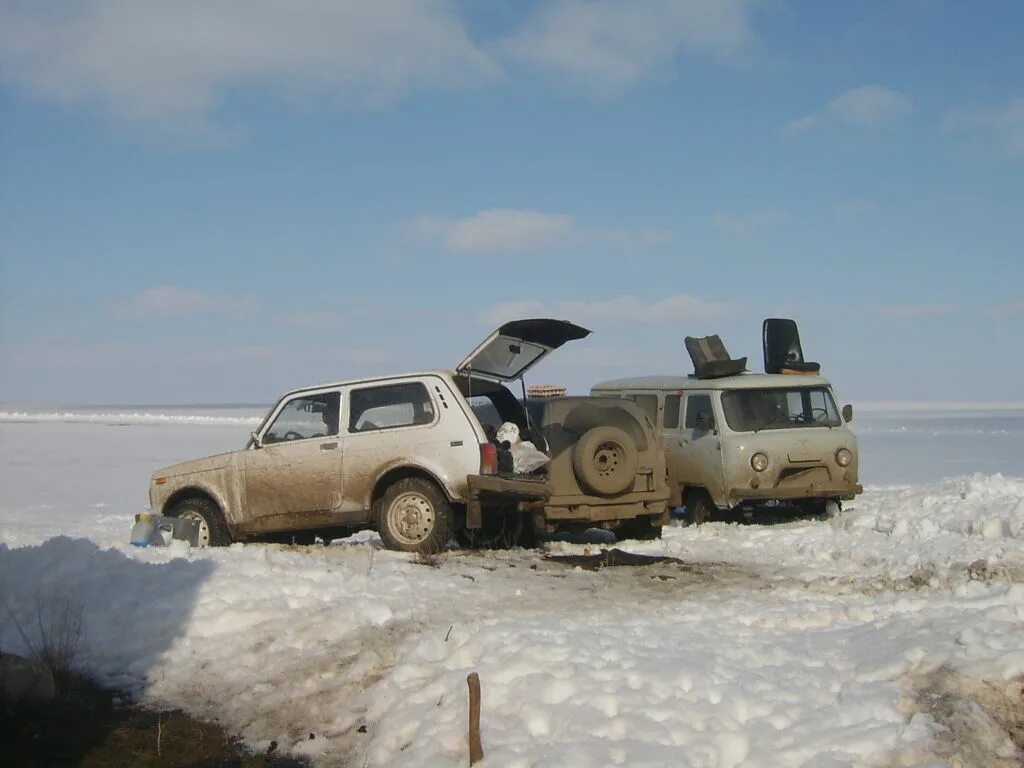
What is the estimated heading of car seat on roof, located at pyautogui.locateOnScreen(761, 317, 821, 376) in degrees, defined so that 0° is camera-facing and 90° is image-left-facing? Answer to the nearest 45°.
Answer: approximately 315°

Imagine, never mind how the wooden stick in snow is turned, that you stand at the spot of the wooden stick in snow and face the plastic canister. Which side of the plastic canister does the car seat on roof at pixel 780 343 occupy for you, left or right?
right

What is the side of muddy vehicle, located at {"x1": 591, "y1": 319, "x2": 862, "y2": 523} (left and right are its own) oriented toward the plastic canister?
right

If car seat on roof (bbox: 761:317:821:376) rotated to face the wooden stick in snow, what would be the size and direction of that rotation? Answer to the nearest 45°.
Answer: approximately 45° to its right

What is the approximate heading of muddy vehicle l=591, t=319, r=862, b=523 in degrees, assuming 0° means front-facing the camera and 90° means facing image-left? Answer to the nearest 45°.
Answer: approximately 315°

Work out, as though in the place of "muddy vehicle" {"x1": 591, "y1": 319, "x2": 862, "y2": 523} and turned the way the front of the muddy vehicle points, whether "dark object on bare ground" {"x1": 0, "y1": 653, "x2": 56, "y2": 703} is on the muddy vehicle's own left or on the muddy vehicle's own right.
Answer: on the muddy vehicle's own right

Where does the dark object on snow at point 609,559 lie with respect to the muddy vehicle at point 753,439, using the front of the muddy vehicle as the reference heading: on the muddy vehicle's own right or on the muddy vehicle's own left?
on the muddy vehicle's own right
